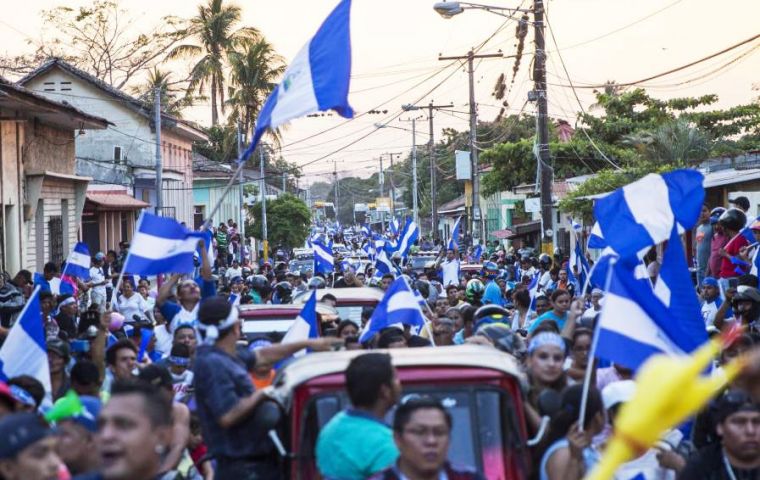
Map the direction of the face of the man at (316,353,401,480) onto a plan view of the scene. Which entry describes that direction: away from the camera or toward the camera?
away from the camera

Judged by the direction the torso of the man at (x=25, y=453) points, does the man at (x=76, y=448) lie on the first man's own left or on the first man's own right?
on the first man's own left

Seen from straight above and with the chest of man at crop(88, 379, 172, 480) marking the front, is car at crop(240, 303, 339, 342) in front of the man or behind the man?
behind

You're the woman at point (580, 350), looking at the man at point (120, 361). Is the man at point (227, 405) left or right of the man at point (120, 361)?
left

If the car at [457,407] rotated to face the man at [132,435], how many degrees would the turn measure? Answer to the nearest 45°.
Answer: approximately 45° to its right

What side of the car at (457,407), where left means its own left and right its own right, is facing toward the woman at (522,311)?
back

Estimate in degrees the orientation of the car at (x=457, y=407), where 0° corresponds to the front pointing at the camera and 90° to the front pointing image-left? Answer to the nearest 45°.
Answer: approximately 0°
